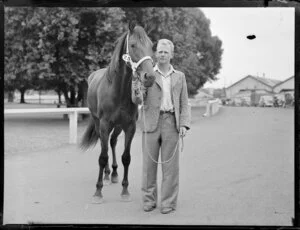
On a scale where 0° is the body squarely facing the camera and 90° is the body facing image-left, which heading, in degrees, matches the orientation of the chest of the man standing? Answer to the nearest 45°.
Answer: approximately 0°

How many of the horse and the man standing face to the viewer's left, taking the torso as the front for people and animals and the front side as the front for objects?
0

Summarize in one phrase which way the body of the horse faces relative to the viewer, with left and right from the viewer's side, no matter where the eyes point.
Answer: facing the viewer and to the right of the viewer

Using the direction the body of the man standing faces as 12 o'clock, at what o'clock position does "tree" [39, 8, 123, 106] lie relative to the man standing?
The tree is roughly at 5 o'clock from the man standing.

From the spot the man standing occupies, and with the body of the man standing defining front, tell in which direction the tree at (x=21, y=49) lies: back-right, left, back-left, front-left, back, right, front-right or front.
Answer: back-right

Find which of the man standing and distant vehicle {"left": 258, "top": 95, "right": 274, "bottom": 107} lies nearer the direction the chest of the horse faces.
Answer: the man standing

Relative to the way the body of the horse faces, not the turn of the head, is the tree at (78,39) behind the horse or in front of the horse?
behind

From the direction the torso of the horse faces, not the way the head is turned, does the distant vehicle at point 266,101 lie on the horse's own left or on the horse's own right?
on the horse's own left

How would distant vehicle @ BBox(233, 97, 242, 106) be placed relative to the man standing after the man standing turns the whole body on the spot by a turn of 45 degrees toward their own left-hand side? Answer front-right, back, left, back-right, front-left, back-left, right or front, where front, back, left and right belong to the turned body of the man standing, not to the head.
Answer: left

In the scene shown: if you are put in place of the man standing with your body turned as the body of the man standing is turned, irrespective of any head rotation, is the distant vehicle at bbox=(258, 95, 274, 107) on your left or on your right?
on your left
